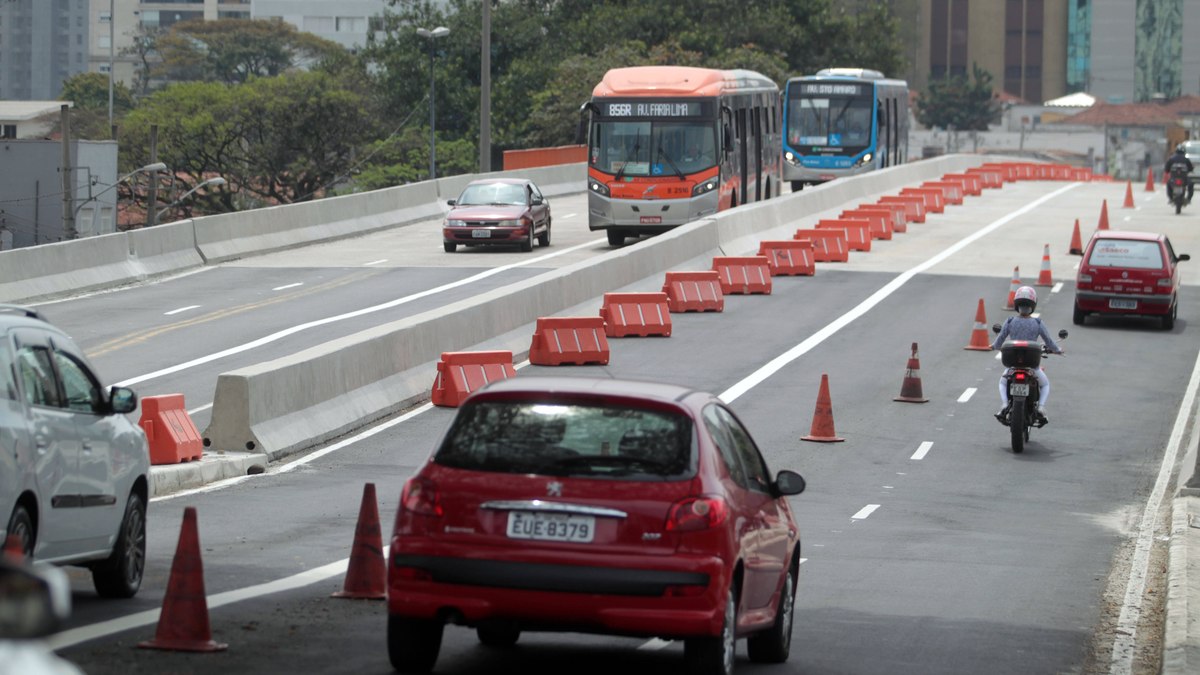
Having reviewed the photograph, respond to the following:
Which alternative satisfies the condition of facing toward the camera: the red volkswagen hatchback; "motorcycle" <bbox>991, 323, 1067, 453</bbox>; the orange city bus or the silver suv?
the orange city bus

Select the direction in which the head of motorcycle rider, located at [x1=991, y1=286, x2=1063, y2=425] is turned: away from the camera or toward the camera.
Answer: away from the camera

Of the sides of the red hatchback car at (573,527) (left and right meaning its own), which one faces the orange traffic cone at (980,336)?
front

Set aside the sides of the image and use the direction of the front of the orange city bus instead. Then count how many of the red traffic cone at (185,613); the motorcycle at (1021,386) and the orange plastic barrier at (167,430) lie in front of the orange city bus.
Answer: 3

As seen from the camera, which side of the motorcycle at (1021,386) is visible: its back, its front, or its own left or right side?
back

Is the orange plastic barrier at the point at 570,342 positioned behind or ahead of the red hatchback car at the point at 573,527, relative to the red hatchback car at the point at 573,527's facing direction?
ahead

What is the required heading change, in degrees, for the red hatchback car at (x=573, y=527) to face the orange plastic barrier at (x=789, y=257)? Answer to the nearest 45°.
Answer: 0° — it already faces it

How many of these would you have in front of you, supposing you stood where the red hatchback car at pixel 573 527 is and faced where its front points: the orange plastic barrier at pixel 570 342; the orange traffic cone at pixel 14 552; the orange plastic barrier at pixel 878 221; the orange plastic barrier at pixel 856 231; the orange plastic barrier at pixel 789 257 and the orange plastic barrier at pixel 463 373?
5

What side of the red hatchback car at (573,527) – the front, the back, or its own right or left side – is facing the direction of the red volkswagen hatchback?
front

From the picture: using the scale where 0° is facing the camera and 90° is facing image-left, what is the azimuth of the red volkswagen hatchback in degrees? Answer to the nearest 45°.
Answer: approximately 180°

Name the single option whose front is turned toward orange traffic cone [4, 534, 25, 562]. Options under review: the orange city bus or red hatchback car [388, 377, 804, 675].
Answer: the orange city bus

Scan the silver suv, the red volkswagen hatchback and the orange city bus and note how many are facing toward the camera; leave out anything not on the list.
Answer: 1

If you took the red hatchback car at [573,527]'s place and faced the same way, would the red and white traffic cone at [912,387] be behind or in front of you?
in front

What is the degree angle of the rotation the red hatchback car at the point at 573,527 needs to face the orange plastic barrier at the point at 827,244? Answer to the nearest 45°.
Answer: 0° — it already faces it

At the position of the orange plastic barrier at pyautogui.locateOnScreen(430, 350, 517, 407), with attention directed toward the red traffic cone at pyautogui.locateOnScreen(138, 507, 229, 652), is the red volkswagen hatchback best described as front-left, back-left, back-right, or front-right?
back-left

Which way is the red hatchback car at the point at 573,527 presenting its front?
away from the camera
